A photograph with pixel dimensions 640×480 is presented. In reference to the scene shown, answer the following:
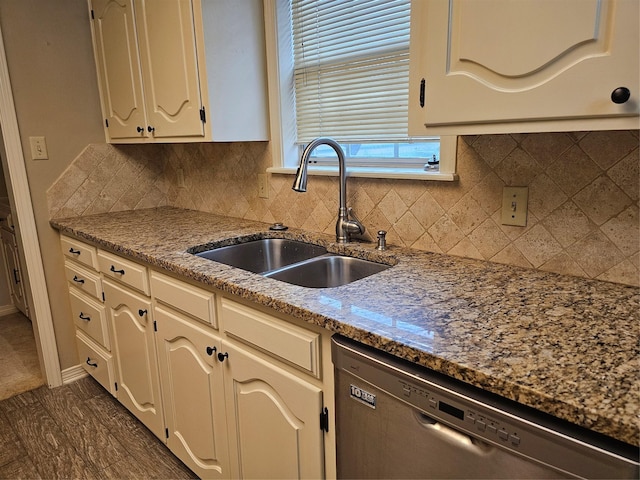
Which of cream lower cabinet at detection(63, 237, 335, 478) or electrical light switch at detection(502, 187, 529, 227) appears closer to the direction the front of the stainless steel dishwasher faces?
the cream lower cabinet

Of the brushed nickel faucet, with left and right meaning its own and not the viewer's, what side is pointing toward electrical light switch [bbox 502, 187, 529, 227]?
left

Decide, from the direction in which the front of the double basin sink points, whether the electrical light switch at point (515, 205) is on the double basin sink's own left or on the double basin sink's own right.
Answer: on the double basin sink's own left

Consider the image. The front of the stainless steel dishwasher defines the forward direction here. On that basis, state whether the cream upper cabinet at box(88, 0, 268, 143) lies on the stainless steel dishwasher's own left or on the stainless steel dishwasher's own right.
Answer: on the stainless steel dishwasher's own right
